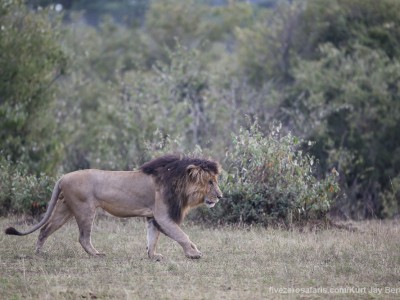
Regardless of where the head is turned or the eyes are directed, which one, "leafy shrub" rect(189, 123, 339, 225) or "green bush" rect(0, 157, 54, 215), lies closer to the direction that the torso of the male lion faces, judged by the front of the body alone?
the leafy shrub

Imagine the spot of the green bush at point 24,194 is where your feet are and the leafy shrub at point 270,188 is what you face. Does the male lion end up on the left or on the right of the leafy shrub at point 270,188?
right

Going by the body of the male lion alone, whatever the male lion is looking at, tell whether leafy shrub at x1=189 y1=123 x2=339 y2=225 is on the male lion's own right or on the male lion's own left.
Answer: on the male lion's own left

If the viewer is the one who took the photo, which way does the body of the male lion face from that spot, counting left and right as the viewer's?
facing to the right of the viewer

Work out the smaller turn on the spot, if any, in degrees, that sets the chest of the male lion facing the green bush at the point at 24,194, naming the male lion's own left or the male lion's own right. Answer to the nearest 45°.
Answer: approximately 135° to the male lion's own left
